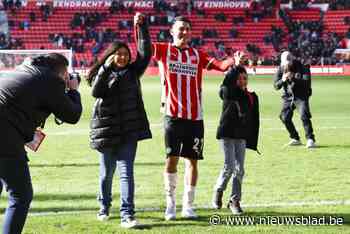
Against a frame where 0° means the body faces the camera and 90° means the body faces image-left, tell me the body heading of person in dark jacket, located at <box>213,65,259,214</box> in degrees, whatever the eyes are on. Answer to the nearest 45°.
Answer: approximately 315°

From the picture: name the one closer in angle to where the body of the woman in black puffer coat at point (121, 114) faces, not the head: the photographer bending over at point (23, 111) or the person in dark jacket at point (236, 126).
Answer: the photographer bending over

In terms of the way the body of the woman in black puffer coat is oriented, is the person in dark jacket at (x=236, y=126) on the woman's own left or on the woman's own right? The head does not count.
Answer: on the woman's own left

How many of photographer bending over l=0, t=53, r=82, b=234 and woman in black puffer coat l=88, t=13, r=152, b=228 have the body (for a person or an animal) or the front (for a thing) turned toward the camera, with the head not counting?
1

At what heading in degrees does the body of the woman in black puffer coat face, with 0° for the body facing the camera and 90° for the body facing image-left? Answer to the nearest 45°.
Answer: approximately 0°

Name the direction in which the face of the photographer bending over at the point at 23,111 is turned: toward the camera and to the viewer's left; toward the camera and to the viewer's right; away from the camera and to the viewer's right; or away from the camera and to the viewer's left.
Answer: away from the camera and to the viewer's right

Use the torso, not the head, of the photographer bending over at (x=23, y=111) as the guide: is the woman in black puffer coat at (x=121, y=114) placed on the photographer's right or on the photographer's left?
on the photographer's left

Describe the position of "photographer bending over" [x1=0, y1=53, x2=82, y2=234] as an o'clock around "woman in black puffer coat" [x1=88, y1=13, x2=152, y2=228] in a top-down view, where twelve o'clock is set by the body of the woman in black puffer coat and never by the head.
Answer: The photographer bending over is roughly at 1 o'clock from the woman in black puffer coat.

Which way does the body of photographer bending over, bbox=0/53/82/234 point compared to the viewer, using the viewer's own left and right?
facing to the right of the viewer

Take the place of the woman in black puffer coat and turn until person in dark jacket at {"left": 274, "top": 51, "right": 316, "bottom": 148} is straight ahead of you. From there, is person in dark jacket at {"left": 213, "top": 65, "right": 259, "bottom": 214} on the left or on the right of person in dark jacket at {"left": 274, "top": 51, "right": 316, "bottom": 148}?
right

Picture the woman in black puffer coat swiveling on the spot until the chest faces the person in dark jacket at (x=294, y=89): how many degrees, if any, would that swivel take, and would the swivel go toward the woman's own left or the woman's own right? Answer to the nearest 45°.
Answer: approximately 135° to the woman's own left
